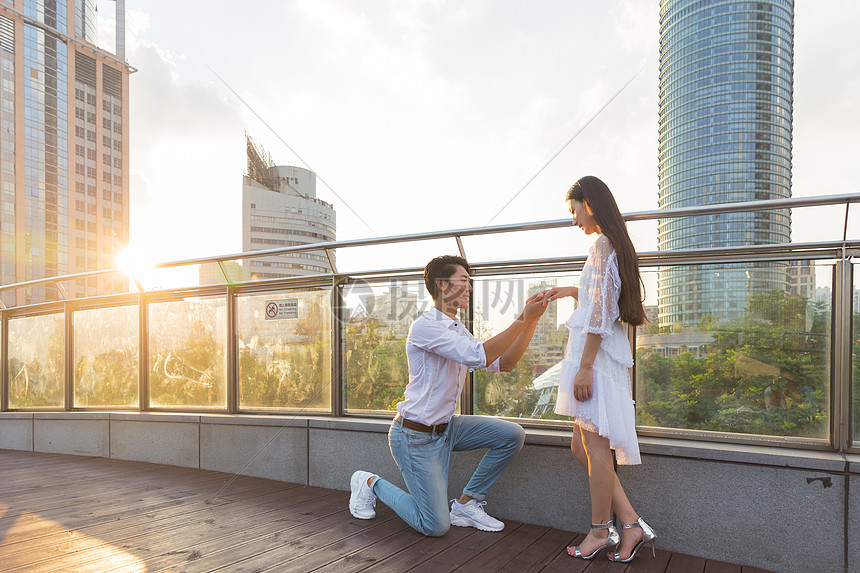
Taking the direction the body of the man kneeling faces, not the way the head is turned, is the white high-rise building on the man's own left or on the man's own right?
on the man's own left

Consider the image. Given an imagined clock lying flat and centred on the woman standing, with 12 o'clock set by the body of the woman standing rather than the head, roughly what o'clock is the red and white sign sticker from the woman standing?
The red and white sign sticker is roughly at 1 o'clock from the woman standing.

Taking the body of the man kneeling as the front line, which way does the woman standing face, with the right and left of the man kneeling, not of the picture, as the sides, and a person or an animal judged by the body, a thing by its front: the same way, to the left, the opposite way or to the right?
the opposite way

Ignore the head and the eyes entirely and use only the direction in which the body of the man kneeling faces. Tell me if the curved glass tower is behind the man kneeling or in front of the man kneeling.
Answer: in front

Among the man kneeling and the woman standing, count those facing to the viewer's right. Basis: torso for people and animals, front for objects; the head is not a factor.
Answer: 1

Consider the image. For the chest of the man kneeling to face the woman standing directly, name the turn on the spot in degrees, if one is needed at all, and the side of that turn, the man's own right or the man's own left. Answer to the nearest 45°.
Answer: approximately 45° to the man's own right

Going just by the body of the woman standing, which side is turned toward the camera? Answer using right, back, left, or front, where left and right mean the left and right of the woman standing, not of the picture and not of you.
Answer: left

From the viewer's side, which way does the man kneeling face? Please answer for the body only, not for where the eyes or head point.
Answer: to the viewer's right

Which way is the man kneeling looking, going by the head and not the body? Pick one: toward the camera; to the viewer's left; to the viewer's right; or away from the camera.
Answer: to the viewer's right

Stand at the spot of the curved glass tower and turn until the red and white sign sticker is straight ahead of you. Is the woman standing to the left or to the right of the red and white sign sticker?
left

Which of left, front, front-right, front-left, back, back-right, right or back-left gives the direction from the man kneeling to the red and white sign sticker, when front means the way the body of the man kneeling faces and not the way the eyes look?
back-left

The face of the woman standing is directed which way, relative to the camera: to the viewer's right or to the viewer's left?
to the viewer's left

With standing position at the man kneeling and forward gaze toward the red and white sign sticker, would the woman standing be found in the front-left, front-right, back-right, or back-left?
back-right
